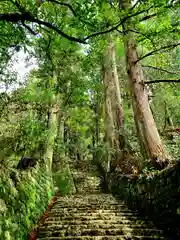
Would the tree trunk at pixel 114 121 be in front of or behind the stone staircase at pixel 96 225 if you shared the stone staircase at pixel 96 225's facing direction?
behind

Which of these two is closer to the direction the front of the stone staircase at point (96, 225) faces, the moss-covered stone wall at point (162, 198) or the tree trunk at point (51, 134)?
the moss-covered stone wall

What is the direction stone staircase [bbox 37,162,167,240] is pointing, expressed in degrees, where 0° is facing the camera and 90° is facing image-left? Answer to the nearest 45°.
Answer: approximately 0°

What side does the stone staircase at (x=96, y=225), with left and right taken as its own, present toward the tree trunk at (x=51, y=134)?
back
